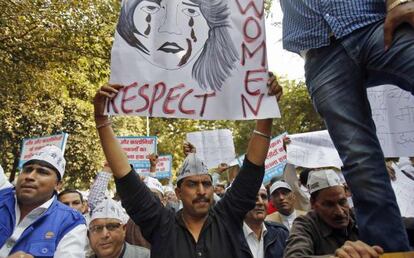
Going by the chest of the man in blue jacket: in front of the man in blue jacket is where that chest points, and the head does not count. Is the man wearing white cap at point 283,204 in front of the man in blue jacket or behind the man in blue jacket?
behind

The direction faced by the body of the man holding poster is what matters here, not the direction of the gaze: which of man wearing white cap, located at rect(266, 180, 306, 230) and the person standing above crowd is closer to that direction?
the person standing above crowd

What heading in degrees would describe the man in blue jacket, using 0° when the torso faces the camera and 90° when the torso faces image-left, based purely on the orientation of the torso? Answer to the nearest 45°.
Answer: approximately 45°
